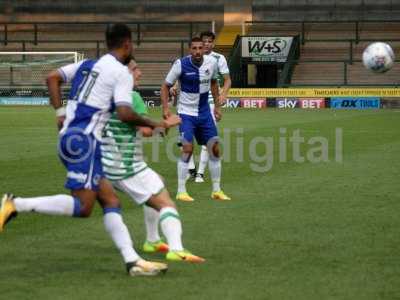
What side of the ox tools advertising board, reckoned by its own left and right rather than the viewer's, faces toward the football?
front

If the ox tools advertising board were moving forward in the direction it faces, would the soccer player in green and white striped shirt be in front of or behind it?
in front

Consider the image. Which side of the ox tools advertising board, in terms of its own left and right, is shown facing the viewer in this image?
front

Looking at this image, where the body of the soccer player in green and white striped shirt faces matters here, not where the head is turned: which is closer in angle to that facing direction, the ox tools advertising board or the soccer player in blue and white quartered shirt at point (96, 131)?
the ox tools advertising board

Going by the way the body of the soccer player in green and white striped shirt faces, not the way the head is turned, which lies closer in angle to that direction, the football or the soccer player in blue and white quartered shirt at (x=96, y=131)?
the football

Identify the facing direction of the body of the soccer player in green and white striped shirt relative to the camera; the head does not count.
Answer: to the viewer's right

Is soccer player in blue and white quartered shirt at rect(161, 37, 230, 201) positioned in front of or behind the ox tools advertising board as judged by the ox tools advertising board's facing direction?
in front

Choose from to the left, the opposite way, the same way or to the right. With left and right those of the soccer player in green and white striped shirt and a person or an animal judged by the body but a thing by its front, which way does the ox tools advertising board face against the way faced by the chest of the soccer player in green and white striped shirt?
to the right

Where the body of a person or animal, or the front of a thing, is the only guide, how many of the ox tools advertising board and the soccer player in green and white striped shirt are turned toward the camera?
1

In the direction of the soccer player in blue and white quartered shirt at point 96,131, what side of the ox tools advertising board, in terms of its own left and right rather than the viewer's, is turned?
front
